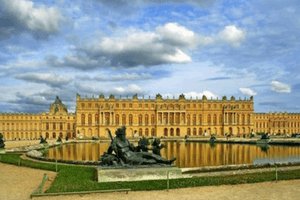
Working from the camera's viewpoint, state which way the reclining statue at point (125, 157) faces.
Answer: facing the viewer and to the right of the viewer
